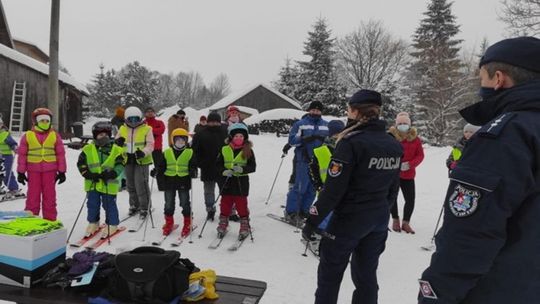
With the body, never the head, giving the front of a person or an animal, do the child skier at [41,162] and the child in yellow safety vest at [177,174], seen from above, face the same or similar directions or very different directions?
same or similar directions

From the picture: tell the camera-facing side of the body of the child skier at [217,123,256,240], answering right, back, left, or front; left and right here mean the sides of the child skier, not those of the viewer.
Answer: front

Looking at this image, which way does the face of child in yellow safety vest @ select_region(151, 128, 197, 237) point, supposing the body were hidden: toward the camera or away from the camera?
toward the camera

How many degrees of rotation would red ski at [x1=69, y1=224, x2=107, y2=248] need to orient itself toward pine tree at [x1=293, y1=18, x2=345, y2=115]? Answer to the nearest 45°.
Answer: approximately 180°

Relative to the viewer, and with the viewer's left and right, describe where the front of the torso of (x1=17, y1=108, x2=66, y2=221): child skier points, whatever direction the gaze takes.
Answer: facing the viewer

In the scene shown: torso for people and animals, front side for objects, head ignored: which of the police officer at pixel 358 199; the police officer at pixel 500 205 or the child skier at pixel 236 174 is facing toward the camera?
the child skier

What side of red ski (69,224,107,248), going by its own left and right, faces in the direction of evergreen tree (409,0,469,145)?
back

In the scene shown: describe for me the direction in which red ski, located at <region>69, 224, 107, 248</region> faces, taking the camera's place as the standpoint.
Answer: facing the viewer and to the left of the viewer

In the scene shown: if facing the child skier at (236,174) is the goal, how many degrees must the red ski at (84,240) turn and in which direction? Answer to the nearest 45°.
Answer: approximately 135° to its left

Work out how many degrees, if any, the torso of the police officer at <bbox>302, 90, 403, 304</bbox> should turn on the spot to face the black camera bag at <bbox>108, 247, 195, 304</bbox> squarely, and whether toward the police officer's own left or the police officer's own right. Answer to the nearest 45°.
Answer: approximately 90° to the police officer's own left

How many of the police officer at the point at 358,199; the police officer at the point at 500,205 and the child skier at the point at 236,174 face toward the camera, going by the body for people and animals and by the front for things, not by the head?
1

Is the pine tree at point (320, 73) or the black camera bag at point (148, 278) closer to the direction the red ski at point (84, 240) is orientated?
the black camera bag

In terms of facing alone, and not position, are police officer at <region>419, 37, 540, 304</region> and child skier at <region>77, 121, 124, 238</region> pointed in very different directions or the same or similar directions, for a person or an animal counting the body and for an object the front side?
very different directions

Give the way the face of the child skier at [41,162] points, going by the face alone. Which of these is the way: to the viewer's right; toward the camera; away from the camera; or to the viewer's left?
toward the camera

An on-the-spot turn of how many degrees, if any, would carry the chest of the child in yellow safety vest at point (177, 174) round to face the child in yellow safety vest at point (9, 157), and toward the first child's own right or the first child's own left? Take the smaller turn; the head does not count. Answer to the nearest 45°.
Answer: approximately 135° to the first child's own right

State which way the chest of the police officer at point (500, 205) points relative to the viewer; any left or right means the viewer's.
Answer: facing away from the viewer and to the left of the viewer

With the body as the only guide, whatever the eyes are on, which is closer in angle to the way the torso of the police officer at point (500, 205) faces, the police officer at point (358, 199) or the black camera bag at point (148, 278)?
the police officer

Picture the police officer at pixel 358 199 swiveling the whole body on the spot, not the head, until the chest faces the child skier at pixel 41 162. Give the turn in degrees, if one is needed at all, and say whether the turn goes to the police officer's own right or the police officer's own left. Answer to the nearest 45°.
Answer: approximately 45° to the police officer's own left

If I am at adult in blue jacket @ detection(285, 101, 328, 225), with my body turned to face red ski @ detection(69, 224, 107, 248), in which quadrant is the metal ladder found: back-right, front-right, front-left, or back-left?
front-right

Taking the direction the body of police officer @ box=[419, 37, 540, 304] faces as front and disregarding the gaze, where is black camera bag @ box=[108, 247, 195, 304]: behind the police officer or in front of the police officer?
in front
